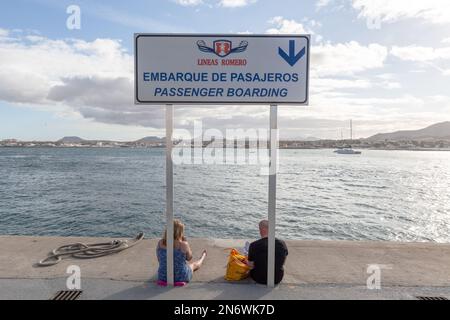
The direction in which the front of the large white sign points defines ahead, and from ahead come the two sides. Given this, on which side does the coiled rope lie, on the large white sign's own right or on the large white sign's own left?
on the large white sign's own right

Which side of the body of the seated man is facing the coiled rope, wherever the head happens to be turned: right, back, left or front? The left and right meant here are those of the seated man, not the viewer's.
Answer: left

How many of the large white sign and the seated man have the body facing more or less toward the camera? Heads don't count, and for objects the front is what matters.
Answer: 1

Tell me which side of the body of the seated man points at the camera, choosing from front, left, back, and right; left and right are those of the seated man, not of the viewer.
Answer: back

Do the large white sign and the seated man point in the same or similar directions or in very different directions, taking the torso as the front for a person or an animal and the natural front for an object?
very different directions

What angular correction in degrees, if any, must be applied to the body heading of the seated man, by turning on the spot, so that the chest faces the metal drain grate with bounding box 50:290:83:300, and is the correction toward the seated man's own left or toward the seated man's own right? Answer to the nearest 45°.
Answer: approximately 90° to the seated man's own left

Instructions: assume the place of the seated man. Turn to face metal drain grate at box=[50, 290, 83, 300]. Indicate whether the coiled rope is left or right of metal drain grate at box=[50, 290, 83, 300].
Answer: right
